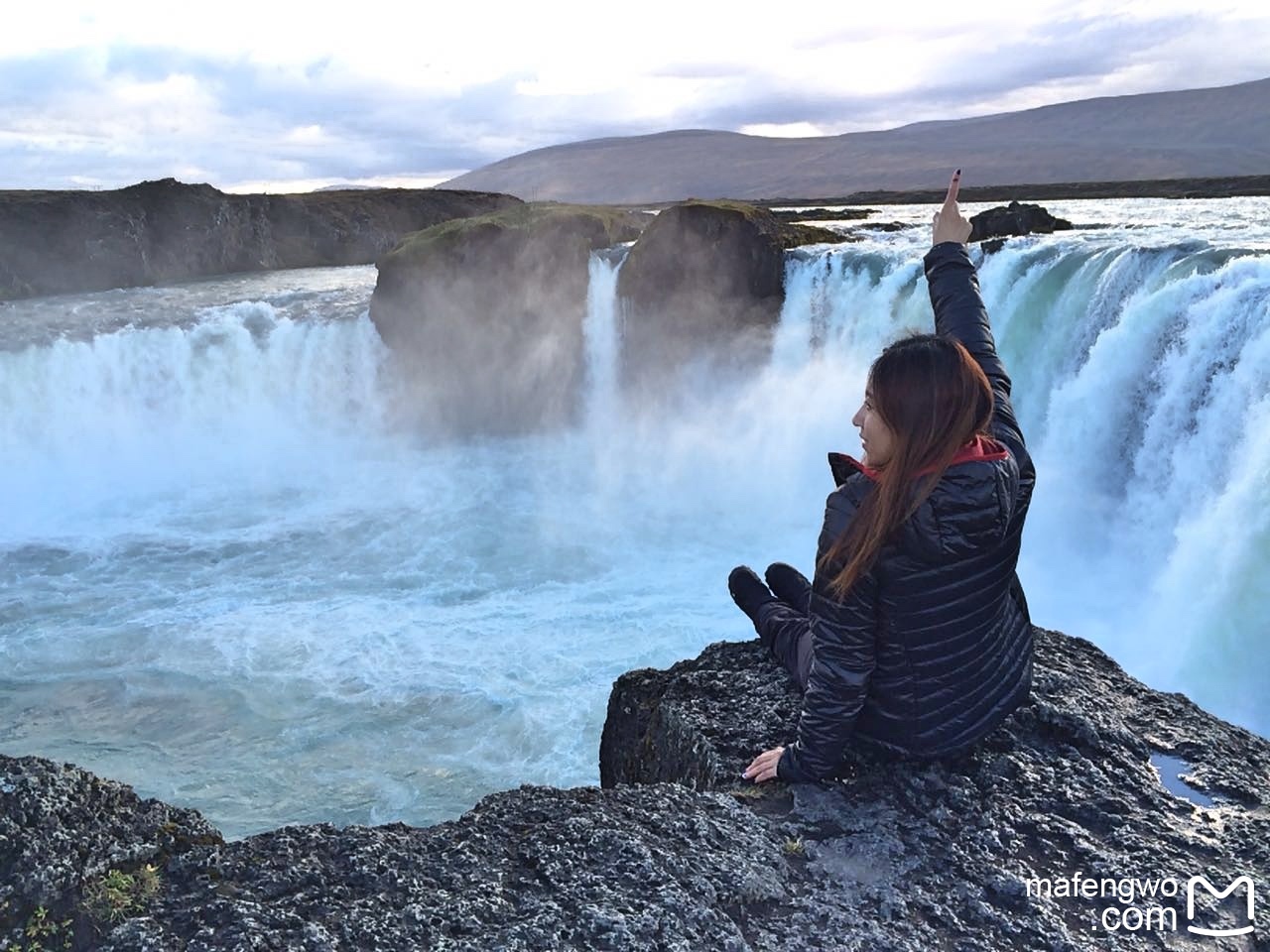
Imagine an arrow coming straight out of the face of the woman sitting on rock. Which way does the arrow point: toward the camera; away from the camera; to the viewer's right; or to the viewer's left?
to the viewer's left

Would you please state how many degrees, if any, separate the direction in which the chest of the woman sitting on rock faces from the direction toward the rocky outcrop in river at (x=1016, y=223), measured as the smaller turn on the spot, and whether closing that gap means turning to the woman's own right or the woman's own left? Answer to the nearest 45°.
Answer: approximately 45° to the woman's own right

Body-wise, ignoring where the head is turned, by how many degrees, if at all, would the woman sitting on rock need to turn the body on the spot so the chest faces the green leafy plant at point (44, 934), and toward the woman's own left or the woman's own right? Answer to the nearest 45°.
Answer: approximately 90° to the woman's own left

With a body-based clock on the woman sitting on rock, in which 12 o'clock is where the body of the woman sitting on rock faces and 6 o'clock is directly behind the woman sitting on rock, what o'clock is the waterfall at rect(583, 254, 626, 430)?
The waterfall is roughly at 1 o'clock from the woman sitting on rock.

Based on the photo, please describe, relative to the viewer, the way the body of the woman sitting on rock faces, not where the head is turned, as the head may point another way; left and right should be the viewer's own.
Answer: facing away from the viewer and to the left of the viewer

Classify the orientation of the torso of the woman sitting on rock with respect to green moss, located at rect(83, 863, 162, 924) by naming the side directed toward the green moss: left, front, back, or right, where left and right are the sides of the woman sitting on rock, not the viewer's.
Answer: left

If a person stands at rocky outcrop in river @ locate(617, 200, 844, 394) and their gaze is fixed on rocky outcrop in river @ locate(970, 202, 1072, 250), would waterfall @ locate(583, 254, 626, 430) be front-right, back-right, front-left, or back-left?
back-left

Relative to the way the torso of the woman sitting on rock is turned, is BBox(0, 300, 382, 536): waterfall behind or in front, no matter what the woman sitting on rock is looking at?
in front

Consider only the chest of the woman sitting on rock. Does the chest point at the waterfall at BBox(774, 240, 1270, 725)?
no
